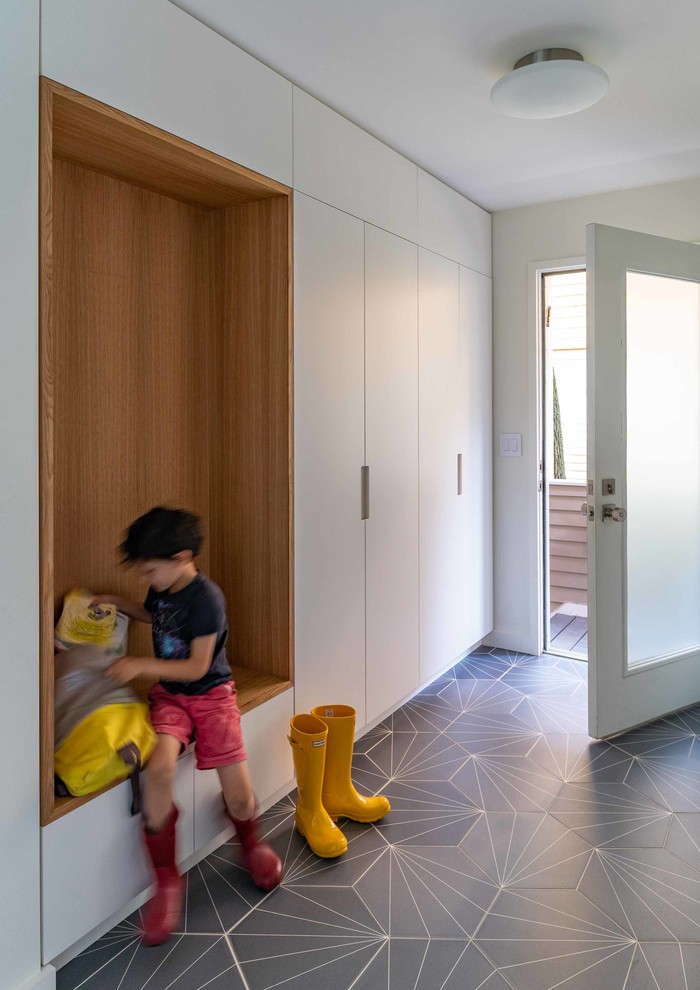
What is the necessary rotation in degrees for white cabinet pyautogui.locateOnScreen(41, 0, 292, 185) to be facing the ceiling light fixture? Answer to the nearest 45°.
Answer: approximately 45° to its left

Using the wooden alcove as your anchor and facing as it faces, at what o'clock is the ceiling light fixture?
The ceiling light fixture is roughly at 11 o'clock from the wooden alcove.

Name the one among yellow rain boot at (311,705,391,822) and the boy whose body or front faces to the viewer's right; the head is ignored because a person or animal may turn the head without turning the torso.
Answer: the yellow rain boot

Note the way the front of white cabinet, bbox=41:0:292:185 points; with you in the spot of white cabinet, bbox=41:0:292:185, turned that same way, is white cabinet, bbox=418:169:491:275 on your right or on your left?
on your left

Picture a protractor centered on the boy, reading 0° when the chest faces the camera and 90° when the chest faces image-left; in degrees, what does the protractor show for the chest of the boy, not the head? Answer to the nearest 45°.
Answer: approximately 45°

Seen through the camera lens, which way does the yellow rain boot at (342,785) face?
facing to the right of the viewer

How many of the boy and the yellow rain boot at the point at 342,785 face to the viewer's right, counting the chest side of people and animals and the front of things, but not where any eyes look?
1

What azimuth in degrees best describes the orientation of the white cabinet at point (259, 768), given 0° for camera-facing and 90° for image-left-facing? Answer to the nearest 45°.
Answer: approximately 315°
